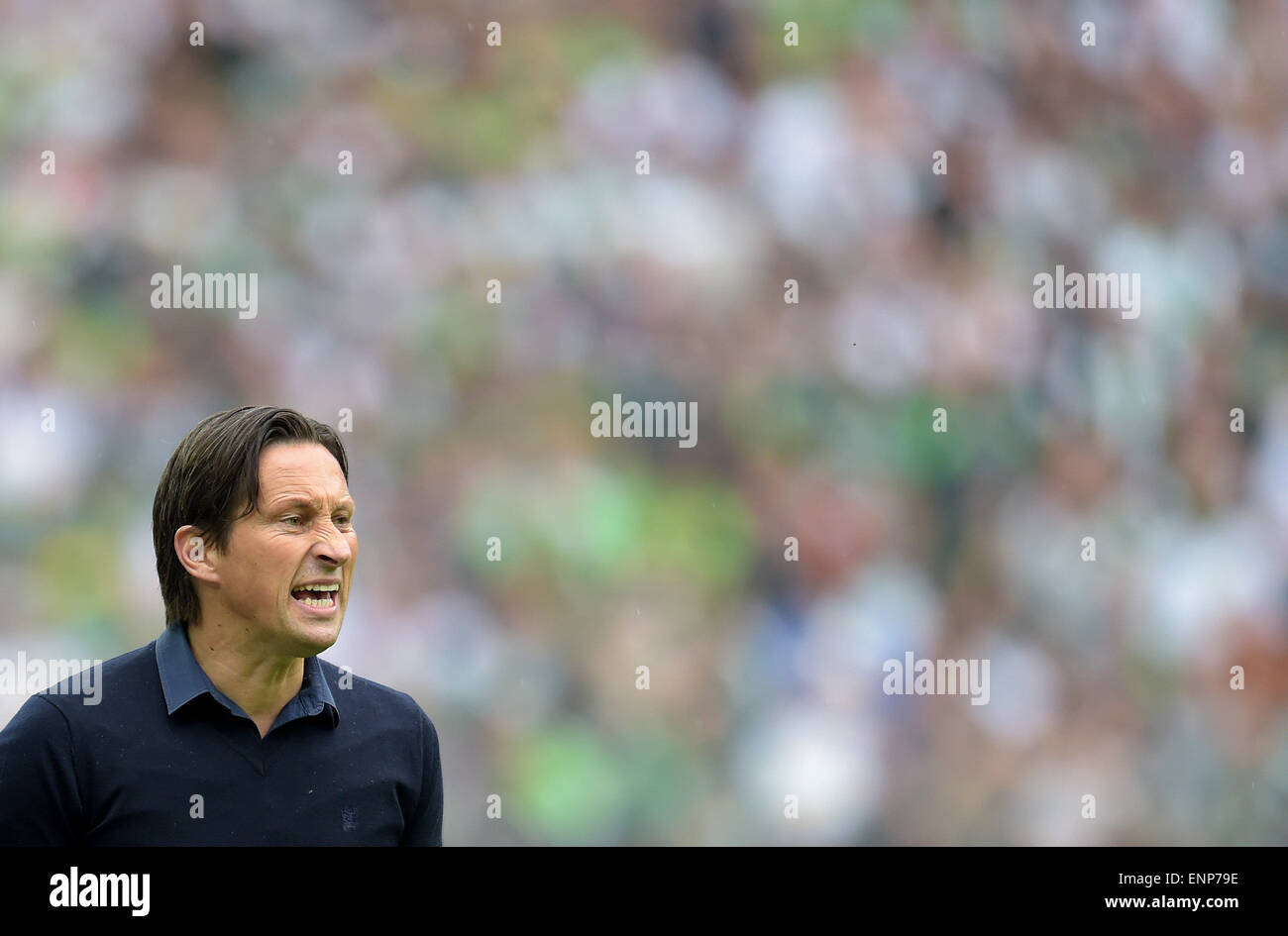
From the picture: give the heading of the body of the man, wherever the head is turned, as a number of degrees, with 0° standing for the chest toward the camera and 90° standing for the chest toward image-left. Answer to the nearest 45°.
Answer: approximately 315°

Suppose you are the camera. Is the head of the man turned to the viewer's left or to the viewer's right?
to the viewer's right
